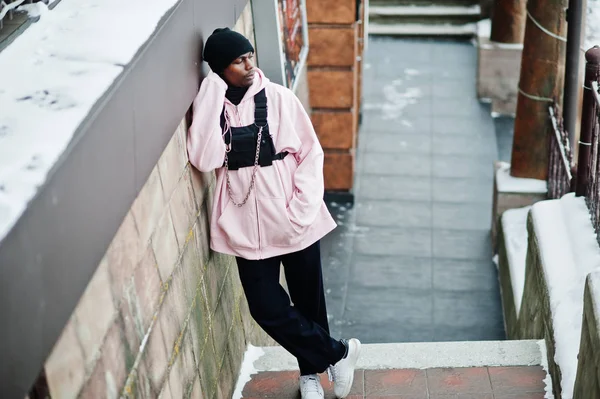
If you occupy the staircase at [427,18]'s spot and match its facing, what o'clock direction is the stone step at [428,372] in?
The stone step is roughly at 12 o'clock from the staircase.

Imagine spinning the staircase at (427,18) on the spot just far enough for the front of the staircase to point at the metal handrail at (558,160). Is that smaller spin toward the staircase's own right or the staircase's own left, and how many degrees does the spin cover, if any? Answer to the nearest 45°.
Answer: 0° — it already faces it

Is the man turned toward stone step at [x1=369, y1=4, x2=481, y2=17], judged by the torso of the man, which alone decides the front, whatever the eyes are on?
no

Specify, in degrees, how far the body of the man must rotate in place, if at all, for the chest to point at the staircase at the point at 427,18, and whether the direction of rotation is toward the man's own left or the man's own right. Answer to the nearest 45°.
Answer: approximately 180°

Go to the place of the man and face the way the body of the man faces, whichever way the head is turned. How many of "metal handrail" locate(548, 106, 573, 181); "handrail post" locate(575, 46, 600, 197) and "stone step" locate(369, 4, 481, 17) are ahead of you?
0

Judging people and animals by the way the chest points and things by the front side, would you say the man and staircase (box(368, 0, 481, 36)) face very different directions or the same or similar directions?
same or similar directions

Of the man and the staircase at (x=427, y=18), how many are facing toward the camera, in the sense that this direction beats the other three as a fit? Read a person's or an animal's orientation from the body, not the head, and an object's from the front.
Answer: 2

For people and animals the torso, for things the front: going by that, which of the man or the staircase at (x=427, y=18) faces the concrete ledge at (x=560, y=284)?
the staircase

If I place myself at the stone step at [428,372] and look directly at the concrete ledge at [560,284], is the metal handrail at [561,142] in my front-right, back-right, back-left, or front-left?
front-left

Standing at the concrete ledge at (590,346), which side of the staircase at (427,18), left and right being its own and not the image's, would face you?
front

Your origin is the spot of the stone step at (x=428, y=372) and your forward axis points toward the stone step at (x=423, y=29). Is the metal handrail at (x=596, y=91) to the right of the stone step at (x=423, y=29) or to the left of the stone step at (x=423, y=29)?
right

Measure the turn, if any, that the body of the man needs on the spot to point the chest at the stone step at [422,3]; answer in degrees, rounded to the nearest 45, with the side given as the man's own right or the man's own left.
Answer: approximately 180°

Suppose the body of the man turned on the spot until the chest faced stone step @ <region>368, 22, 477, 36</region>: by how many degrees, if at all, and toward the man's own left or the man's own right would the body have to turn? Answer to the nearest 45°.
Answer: approximately 180°

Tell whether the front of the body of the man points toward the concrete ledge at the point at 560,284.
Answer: no

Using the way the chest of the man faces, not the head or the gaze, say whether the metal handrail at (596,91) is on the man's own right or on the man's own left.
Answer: on the man's own left

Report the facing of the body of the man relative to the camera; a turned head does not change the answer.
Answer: toward the camera

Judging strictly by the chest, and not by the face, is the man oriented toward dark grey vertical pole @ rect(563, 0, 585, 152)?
no
